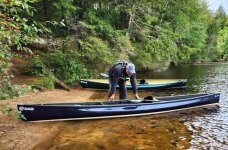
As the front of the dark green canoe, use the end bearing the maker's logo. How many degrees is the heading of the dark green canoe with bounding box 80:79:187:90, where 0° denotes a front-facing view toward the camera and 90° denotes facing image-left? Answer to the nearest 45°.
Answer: approximately 90°

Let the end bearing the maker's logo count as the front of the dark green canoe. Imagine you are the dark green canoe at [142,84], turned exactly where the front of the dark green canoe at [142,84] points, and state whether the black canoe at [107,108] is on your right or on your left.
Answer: on your left
